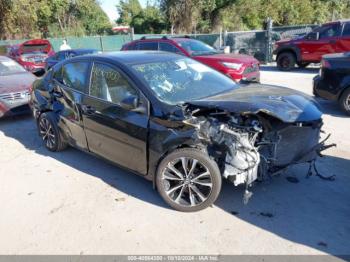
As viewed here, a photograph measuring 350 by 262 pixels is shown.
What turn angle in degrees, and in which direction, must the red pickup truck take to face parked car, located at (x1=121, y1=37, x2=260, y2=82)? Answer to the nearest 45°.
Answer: approximately 45° to its left

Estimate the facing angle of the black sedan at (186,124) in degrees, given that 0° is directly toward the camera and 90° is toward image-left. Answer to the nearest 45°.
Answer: approximately 315°

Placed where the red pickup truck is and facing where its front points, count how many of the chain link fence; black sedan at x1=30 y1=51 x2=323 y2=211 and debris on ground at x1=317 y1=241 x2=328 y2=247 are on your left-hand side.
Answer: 2

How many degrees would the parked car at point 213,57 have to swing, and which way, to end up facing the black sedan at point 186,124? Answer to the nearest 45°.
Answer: approximately 45° to its right

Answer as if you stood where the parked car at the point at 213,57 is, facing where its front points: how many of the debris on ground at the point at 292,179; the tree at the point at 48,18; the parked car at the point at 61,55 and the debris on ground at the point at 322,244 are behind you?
2

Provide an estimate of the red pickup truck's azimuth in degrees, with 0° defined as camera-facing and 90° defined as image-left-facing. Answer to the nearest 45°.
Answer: approximately 90°

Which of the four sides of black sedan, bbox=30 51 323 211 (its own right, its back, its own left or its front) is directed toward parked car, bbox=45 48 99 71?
back

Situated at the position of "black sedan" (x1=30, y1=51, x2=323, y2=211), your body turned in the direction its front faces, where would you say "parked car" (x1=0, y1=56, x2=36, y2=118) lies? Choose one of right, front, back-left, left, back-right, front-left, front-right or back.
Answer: back

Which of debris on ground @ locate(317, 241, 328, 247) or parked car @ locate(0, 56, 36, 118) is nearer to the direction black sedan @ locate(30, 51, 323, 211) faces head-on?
the debris on ground

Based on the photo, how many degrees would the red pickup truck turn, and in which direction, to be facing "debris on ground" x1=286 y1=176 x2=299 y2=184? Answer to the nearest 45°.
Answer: approximately 90° to its left

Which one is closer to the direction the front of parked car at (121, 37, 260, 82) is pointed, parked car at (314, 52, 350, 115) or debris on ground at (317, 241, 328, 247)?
the parked car

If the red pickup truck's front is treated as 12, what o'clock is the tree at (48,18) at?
The tree is roughly at 1 o'clock from the red pickup truck.

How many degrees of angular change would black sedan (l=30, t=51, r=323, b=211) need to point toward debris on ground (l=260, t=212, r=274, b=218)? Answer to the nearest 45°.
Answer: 0° — it already faces it

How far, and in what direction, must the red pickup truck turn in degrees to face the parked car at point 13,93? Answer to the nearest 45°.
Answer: approximately 45° to its left

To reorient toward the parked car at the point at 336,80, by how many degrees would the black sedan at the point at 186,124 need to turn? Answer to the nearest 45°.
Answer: approximately 90° to its left

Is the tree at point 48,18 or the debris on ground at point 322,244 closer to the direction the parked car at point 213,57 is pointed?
the debris on ground

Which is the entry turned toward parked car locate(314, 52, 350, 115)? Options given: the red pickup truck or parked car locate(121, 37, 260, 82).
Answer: parked car locate(121, 37, 260, 82)
